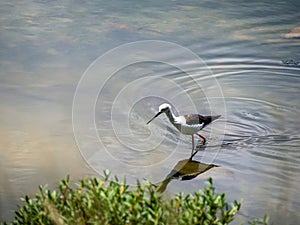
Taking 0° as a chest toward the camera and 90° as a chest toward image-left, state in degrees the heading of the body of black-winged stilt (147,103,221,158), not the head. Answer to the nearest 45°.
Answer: approximately 90°

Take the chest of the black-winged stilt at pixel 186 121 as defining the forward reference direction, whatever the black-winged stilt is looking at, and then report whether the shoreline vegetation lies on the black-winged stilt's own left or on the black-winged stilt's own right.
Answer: on the black-winged stilt's own left
